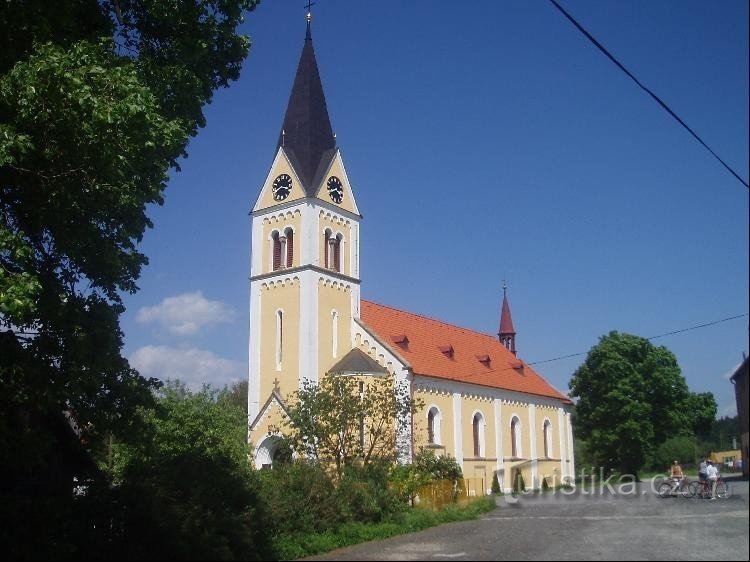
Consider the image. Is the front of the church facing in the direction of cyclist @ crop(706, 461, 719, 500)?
no

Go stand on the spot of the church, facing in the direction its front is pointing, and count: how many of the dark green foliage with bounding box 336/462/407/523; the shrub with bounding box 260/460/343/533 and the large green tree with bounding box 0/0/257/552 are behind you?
0

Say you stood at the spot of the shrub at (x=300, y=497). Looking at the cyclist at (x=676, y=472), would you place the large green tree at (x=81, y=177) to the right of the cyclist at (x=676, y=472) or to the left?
right

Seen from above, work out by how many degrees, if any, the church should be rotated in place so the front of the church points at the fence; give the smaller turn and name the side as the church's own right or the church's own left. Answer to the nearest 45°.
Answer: approximately 90° to the church's own left

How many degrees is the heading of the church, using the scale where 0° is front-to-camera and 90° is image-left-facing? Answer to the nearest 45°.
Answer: approximately 45°

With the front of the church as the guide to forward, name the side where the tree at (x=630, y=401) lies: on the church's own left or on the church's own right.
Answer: on the church's own left

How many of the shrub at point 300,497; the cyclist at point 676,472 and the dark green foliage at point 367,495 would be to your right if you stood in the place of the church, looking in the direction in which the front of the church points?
0

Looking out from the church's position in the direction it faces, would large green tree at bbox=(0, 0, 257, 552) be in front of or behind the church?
in front

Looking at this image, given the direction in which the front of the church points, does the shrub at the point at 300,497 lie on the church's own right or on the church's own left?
on the church's own left

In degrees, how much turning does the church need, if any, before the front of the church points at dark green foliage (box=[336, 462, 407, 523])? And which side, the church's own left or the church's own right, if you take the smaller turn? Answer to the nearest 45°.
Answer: approximately 45° to the church's own left

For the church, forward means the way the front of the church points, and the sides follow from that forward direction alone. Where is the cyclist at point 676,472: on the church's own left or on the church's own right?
on the church's own left

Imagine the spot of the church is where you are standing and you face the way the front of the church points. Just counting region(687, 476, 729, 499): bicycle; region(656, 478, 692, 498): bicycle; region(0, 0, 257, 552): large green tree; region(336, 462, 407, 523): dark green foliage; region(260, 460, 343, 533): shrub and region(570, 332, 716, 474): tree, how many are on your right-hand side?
0

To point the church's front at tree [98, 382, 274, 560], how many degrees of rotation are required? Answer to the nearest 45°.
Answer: approximately 45° to its left

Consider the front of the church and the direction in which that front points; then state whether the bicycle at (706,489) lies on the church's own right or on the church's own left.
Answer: on the church's own left
